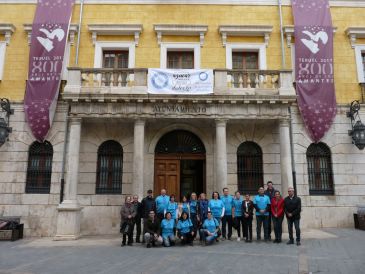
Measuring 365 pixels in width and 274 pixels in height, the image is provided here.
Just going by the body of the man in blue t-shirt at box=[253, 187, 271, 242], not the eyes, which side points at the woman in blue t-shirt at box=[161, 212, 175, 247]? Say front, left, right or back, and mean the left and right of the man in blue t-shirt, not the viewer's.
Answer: right

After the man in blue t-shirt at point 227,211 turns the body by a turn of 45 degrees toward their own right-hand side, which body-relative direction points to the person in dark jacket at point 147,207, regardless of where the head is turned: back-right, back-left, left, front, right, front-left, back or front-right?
front-right

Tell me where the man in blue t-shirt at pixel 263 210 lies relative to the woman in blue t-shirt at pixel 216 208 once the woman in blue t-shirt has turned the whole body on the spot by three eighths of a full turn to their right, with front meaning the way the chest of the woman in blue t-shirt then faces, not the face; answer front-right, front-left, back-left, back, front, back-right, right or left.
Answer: back-right

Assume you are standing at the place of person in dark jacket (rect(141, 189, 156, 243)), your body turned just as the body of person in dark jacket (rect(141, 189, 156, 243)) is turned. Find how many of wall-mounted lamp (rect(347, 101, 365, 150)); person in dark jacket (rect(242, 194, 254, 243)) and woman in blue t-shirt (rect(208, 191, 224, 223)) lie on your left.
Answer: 3

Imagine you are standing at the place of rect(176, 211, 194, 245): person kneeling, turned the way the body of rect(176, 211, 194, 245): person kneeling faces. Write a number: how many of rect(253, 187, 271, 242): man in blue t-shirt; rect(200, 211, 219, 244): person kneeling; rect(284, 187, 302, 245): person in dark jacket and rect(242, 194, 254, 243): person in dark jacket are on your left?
4

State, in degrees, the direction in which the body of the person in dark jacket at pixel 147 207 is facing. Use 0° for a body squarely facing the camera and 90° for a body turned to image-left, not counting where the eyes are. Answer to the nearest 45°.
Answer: approximately 0°

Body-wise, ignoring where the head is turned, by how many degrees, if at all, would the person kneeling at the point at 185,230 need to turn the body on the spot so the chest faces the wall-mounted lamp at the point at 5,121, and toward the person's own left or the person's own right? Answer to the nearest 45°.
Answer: approximately 90° to the person's own right
